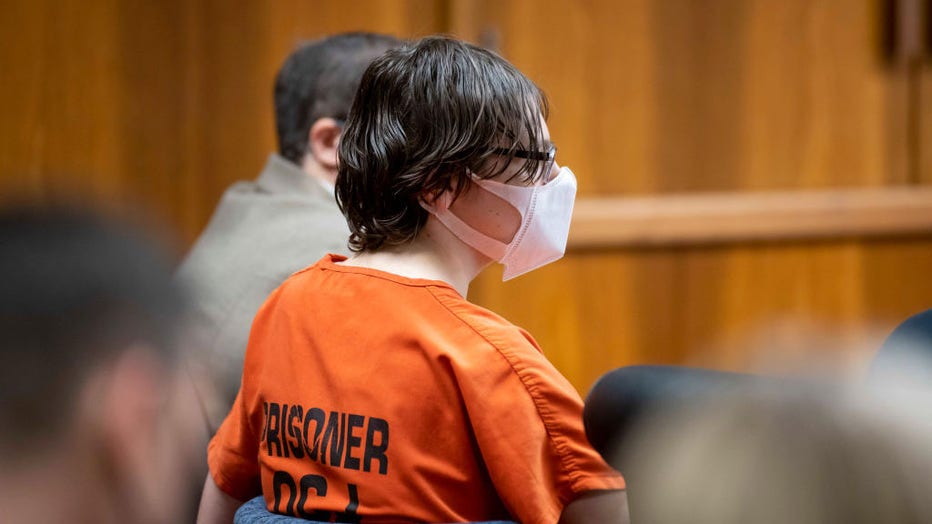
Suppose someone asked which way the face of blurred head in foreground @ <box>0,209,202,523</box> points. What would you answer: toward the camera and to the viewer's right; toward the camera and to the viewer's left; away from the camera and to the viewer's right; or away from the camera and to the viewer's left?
away from the camera and to the viewer's right

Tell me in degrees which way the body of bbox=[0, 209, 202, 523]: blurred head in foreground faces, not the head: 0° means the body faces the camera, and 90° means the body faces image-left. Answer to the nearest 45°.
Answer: approximately 225°
